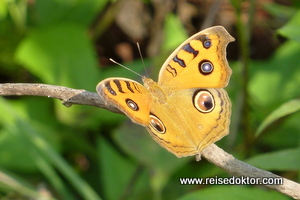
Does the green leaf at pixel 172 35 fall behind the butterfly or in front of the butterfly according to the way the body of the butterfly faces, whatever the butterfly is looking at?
in front

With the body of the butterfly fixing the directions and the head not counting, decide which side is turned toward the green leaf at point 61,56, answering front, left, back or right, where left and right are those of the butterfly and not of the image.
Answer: front

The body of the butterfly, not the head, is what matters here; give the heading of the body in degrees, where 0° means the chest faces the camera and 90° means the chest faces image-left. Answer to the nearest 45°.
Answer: approximately 135°
